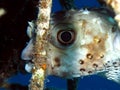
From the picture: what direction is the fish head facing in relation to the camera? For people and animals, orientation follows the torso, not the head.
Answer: to the viewer's left

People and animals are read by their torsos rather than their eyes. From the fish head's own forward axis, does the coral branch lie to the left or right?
on its left
